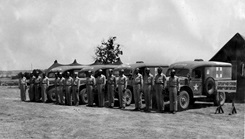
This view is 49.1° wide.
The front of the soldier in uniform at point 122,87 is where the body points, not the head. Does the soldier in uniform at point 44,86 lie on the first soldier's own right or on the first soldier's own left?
on the first soldier's own right

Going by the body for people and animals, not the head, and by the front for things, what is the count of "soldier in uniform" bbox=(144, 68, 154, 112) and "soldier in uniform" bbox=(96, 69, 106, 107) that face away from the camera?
0

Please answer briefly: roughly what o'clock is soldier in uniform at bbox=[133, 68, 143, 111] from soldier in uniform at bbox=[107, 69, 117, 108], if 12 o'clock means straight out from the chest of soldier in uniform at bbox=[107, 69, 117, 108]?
soldier in uniform at bbox=[133, 68, 143, 111] is roughly at 9 o'clock from soldier in uniform at bbox=[107, 69, 117, 108].

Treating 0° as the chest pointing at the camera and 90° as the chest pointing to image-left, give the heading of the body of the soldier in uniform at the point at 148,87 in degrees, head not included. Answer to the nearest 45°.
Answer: approximately 45°

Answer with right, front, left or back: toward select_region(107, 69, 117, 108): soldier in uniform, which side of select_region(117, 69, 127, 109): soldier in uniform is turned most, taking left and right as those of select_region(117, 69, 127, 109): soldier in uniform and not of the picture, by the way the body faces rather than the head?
right

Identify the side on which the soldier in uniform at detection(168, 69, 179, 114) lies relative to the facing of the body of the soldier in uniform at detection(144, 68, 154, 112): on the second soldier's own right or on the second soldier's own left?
on the second soldier's own left

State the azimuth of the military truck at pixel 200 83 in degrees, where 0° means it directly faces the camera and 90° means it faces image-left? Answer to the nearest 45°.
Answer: approximately 45°

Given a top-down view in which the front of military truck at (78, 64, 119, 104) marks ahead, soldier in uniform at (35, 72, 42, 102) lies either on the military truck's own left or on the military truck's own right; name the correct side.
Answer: on the military truck's own right
